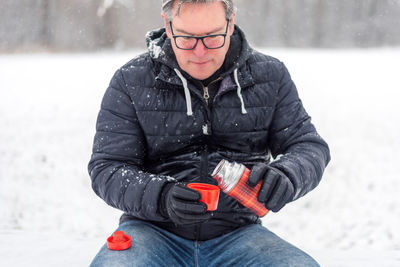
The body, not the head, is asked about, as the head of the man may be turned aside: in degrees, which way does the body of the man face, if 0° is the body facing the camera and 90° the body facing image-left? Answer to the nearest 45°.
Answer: approximately 0°
